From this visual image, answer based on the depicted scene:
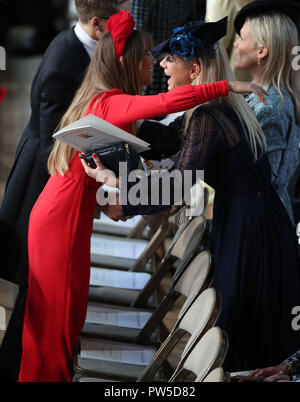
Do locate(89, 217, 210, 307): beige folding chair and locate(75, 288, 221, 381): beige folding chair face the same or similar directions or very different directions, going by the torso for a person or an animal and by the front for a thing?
same or similar directions

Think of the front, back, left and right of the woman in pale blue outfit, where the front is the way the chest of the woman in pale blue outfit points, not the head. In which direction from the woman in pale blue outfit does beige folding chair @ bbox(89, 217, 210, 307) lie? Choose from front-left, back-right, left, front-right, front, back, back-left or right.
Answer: front-left

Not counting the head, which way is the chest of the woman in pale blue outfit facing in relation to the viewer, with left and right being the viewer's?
facing to the left of the viewer

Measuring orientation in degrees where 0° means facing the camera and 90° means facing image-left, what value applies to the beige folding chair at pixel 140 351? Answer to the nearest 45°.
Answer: approximately 90°

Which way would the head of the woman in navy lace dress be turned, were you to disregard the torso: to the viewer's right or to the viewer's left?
to the viewer's left

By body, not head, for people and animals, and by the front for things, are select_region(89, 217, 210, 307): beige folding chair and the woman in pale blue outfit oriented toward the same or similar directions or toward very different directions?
same or similar directions

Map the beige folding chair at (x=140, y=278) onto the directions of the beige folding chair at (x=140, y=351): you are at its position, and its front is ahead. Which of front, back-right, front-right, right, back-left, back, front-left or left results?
right

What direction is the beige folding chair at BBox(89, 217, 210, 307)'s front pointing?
to the viewer's left
